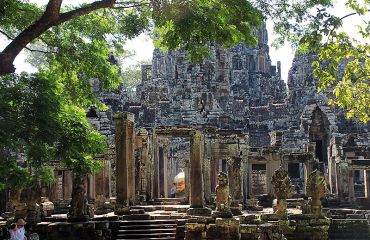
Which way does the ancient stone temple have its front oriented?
toward the camera
